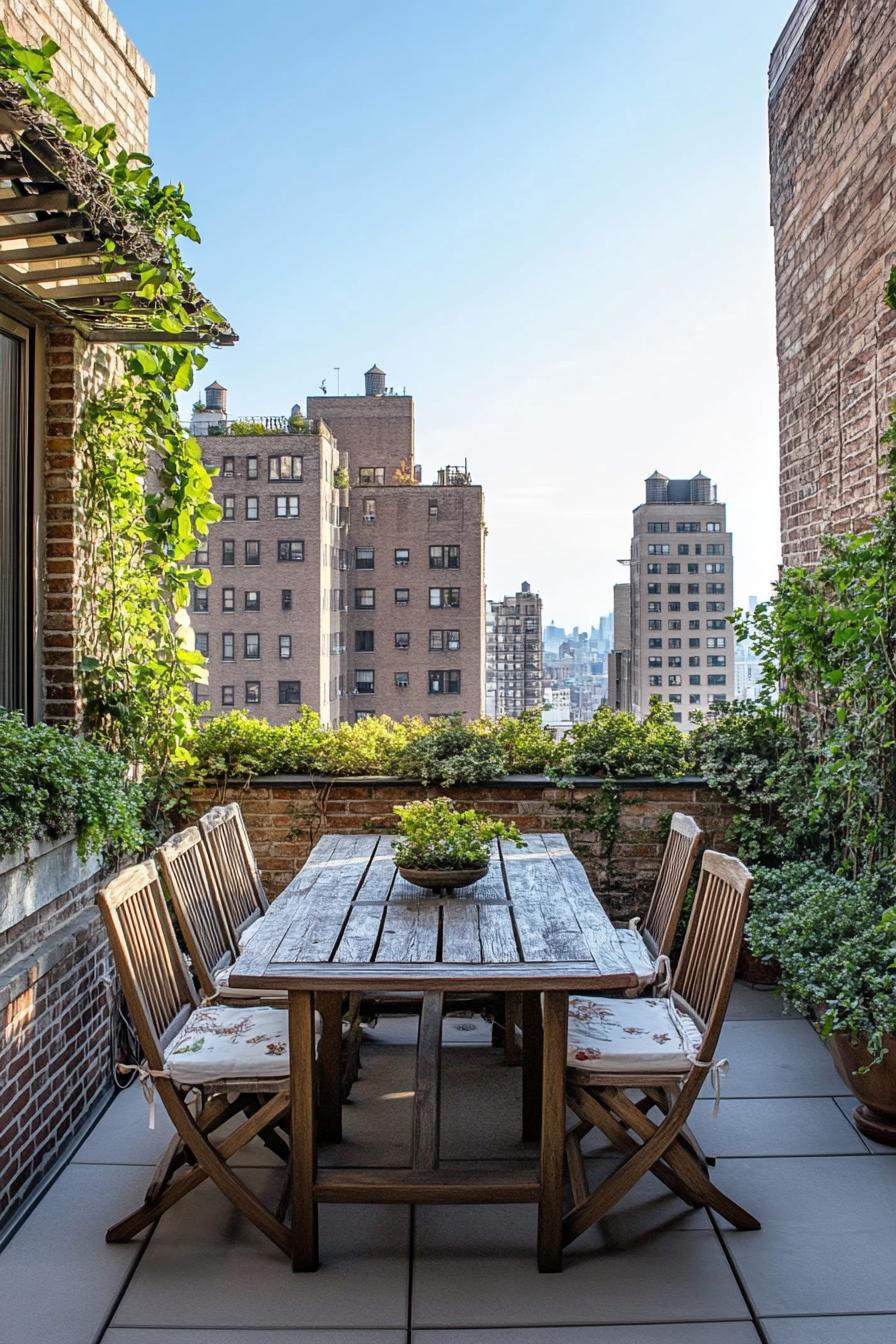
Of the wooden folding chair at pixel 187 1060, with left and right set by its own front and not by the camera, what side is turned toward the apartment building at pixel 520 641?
left

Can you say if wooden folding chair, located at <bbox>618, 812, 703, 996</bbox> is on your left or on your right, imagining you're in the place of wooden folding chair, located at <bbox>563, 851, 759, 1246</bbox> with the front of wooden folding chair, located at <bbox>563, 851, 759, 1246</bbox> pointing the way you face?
on your right

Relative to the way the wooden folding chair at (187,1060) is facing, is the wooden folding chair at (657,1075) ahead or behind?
ahead

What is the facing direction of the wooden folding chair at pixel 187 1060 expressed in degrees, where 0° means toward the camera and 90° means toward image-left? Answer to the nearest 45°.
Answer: approximately 270°

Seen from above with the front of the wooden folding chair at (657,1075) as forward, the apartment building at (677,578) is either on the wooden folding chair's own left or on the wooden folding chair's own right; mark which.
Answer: on the wooden folding chair's own right

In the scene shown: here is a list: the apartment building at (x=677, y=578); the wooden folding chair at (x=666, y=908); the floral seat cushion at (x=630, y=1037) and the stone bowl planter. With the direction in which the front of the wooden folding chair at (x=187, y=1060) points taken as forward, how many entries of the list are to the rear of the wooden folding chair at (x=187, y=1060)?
0

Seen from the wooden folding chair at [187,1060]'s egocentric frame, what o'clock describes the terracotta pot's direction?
The terracotta pot is roughly at 12 o'clock from the wooden folding chair.

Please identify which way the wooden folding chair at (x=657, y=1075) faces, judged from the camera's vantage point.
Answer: facing to the left of the viewer

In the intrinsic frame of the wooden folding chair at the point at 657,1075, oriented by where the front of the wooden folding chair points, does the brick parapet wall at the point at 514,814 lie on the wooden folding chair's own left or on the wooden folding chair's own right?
on the wooden folding chair's own right

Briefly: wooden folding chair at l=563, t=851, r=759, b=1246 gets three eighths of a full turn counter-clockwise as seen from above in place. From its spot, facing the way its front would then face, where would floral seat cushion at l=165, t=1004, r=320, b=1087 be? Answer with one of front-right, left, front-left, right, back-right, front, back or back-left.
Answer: back-right

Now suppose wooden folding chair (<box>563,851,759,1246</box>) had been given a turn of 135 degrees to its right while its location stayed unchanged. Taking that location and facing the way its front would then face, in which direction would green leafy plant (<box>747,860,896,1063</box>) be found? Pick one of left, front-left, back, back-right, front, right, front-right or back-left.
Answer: front

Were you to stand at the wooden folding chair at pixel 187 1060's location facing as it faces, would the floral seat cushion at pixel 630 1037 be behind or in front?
in front

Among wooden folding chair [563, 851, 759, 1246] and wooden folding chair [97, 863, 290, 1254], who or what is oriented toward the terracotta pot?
wooden folding chair [97, 863, 290, 1254]

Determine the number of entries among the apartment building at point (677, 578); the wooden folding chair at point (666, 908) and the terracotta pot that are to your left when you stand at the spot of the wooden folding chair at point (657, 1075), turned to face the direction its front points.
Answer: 0

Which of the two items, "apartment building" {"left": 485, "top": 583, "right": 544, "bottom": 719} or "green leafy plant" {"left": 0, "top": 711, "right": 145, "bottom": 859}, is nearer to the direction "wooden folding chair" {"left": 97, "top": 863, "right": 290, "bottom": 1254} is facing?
the apartment building

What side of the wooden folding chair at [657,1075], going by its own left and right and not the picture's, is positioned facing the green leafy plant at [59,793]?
front

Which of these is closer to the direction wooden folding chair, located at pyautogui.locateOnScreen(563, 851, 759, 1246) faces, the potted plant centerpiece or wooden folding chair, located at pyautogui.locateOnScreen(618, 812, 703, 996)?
the potted plant centerpiece

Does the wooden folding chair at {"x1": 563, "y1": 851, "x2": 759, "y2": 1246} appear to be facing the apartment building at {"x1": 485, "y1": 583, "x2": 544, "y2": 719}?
no

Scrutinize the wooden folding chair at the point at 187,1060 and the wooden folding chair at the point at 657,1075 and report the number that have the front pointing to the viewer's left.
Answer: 1
